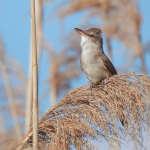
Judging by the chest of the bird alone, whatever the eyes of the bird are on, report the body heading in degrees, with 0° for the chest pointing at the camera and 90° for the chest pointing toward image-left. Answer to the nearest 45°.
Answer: approximately 45°
